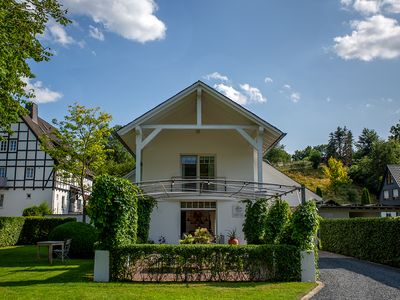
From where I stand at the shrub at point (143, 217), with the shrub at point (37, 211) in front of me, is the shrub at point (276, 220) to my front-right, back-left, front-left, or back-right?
back-right

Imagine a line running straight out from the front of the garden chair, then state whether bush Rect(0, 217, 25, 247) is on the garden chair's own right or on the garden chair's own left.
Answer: on the garden chair's own right

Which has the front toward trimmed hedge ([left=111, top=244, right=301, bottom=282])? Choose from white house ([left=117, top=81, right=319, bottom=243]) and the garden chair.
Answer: the white house

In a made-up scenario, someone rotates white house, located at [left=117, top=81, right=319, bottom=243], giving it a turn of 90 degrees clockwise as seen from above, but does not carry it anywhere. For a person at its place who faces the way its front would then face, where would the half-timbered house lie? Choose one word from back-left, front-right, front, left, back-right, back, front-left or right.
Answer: front-right

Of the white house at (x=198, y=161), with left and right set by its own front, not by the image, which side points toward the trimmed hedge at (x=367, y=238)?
left

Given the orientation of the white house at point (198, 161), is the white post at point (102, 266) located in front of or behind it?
in front

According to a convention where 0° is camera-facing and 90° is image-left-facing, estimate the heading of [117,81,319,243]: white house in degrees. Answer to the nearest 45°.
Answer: approximately 0°

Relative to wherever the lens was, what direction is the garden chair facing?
facing to the left of the viewer

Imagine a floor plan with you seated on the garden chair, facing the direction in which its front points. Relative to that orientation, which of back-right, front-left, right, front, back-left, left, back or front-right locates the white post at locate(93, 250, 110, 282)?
left

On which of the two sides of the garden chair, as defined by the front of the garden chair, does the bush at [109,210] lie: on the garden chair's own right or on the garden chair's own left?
on the garden chair's own left

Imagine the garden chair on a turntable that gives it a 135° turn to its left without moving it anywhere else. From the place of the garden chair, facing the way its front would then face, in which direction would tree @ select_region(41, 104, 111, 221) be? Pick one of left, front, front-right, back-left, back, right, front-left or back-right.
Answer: back-left
